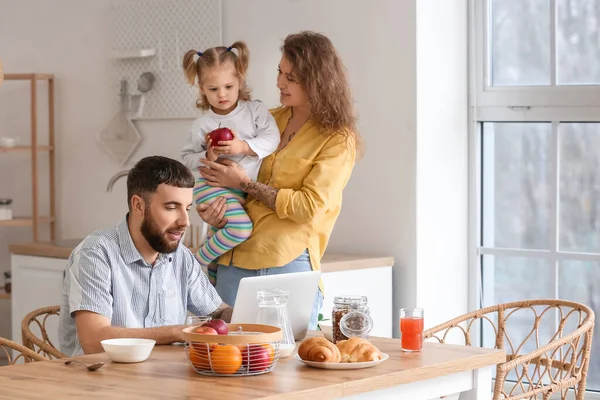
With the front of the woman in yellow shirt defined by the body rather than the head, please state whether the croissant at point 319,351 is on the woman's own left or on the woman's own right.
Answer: on the woman's own left

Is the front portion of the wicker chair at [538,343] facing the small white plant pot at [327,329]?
yes

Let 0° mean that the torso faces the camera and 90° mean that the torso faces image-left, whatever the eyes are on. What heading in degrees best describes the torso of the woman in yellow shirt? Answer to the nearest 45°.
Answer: approximately 45°

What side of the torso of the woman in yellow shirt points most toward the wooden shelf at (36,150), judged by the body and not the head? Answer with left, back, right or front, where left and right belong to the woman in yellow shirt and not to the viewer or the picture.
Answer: right

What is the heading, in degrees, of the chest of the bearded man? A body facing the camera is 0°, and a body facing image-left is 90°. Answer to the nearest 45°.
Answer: approximately 315°

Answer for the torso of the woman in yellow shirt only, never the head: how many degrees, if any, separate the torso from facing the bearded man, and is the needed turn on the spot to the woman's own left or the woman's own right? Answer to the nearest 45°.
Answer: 0° — they already face them

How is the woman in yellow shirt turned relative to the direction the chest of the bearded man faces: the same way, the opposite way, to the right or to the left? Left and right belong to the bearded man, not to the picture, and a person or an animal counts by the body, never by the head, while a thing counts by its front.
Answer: to the right
